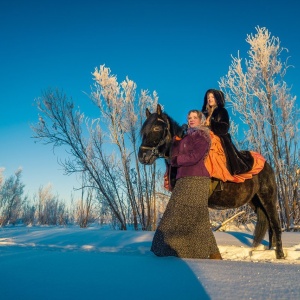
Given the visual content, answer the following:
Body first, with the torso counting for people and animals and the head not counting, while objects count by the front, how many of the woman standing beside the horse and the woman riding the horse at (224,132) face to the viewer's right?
0

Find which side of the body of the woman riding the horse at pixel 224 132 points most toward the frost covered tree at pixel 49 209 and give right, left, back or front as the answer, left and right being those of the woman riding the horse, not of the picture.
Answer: right

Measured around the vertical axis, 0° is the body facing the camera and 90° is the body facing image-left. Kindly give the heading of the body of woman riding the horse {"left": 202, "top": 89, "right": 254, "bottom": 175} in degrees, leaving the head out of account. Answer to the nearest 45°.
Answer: approximately 45°

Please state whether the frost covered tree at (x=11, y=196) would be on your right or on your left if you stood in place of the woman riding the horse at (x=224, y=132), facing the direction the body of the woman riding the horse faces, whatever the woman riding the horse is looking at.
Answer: on your right

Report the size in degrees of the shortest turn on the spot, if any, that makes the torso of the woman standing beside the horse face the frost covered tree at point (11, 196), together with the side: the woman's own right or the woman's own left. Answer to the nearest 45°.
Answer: approximately 90° to the woman's own right

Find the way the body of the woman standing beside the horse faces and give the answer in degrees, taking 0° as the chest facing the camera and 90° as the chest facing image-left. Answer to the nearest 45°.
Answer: approximately 45°
